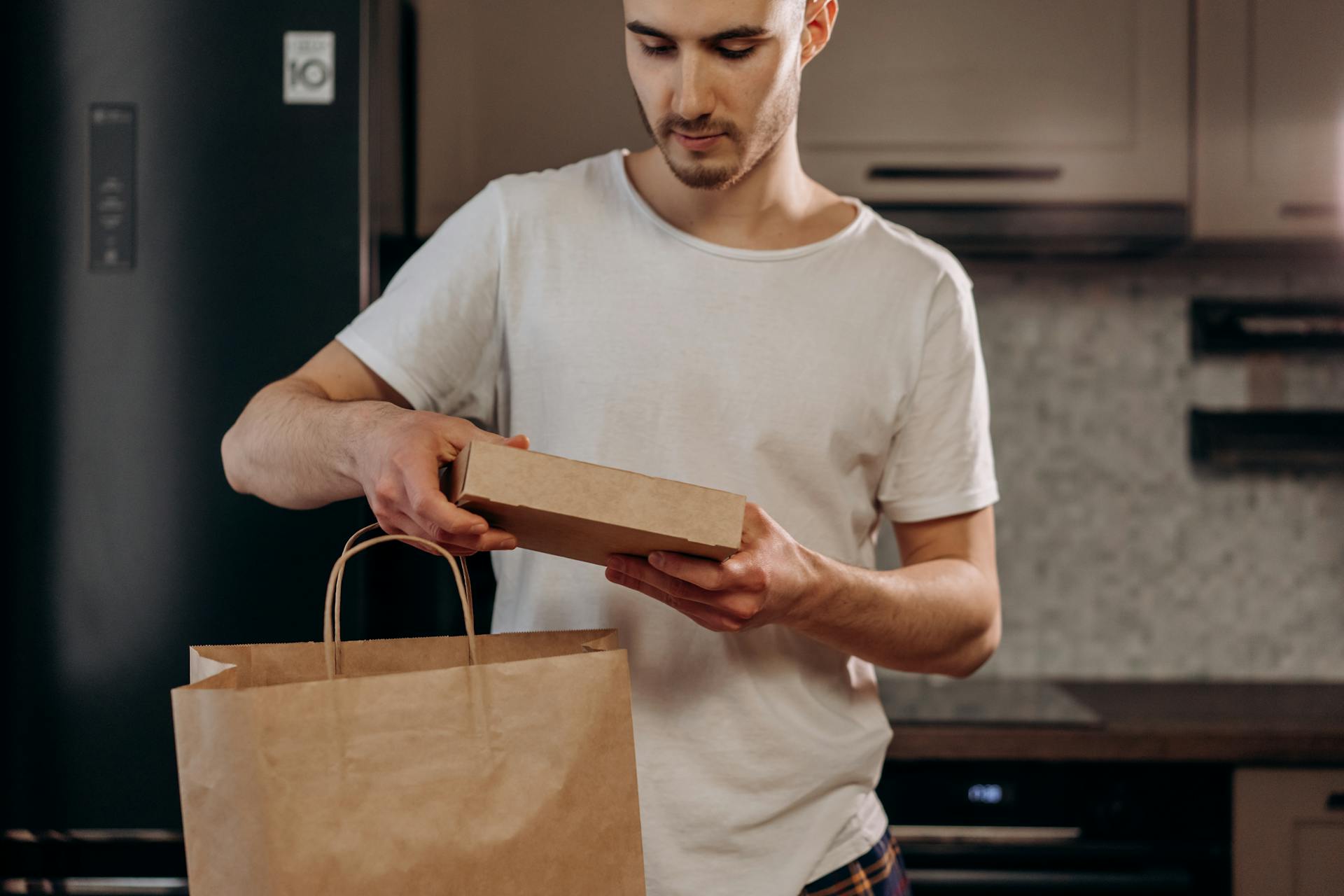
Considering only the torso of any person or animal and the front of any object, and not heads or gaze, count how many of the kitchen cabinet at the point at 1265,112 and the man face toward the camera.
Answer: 2

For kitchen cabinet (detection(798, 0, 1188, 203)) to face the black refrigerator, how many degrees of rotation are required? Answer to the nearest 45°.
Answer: approximately 45° to its right

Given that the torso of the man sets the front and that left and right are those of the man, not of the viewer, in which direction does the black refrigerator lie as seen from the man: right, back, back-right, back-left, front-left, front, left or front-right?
back-right

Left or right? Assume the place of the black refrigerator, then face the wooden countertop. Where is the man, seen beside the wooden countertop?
right

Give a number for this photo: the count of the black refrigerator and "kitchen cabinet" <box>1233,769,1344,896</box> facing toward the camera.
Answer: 2

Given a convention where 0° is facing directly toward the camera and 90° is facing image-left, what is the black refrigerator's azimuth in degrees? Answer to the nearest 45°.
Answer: approximately 0°
